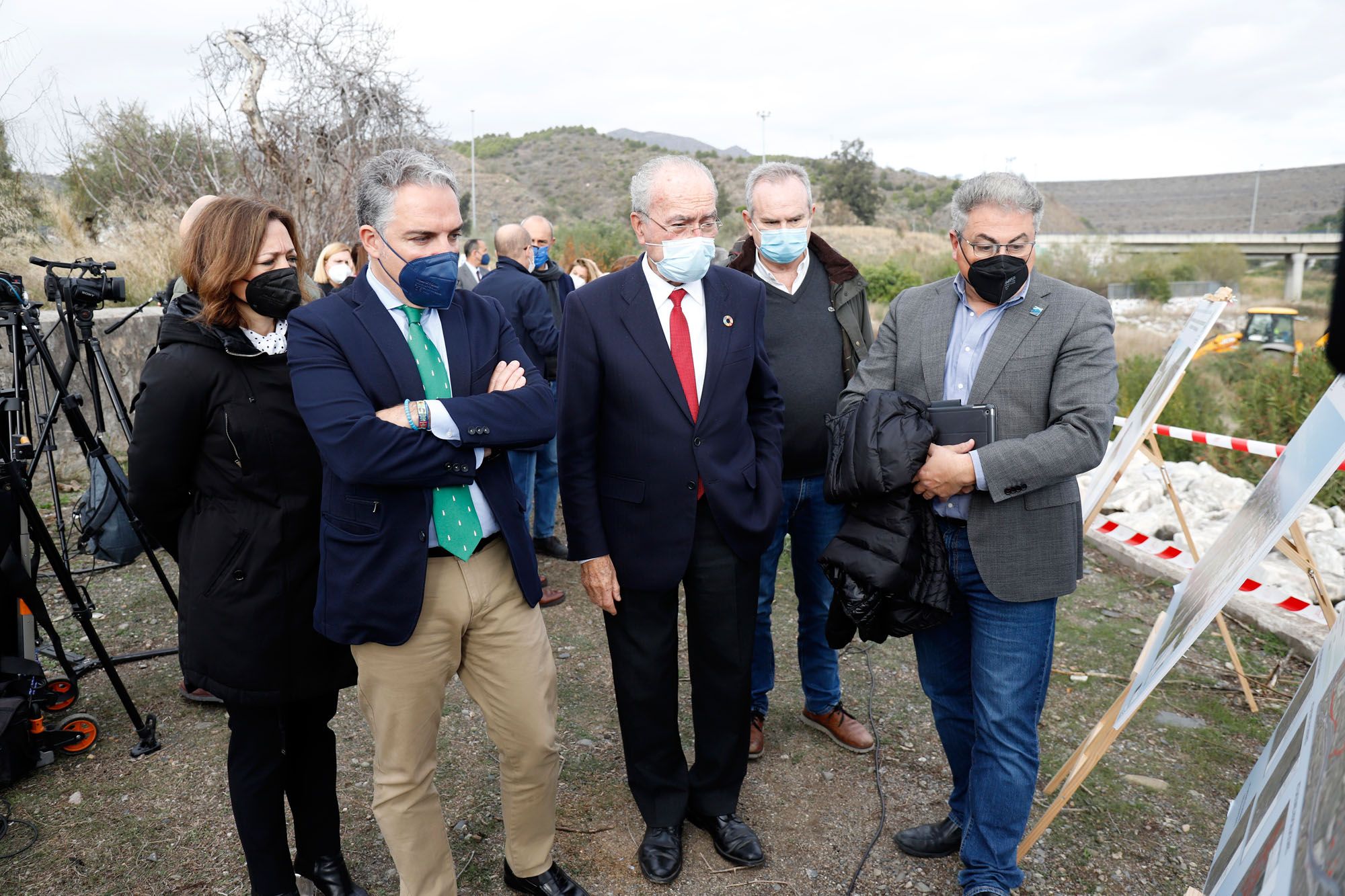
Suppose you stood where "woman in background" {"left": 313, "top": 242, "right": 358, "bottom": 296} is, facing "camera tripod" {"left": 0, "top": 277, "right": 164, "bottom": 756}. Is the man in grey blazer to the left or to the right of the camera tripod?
left

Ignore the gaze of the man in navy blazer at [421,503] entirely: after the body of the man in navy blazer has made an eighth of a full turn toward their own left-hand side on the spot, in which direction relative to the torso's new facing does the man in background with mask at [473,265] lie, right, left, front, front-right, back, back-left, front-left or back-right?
left

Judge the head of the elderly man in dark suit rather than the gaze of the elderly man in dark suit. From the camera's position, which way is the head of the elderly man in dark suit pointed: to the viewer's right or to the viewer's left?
to the viewer's right

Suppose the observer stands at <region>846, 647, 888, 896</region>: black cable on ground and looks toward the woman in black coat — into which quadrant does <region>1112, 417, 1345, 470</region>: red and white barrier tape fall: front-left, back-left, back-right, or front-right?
back-right

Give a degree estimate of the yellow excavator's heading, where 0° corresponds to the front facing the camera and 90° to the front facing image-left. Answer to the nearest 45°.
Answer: approximately 90°

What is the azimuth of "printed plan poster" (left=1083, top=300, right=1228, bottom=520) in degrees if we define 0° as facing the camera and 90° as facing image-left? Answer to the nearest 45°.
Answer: approximately 45°

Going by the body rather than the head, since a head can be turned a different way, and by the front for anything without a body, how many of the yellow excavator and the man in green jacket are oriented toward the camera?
1

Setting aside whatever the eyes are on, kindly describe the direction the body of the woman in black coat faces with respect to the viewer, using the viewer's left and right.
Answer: facing the viewer and to the right of the viewer
